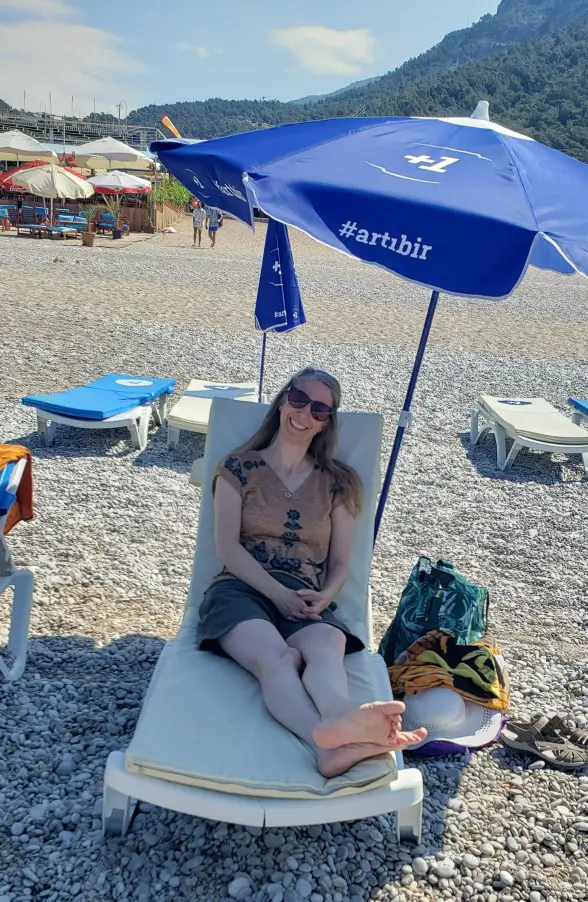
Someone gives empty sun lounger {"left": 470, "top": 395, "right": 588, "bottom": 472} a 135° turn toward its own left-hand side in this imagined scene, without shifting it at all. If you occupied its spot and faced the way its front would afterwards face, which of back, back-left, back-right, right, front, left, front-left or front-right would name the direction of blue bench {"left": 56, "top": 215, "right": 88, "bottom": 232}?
front-left

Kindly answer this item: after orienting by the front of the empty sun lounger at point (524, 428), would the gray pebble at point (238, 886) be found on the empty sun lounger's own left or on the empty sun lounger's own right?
on the empty sun lounger's own right

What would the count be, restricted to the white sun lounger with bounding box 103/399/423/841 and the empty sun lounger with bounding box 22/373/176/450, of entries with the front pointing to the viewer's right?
0

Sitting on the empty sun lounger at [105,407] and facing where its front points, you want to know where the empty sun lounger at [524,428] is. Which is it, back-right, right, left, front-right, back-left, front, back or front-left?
back-left

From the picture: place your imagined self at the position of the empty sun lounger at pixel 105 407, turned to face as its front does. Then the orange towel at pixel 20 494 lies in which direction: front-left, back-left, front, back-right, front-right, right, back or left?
front-left

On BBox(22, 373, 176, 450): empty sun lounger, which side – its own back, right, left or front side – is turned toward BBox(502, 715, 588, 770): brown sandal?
left

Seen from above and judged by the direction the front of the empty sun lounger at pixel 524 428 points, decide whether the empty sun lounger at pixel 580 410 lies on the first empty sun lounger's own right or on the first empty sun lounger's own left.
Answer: on the first empty sun lounger's own left

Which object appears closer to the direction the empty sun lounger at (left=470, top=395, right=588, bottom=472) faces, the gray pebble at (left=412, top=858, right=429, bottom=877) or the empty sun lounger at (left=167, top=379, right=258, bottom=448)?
the gray pebble

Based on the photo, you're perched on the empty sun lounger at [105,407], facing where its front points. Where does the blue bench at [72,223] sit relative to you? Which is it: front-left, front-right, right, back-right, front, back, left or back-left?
back-right

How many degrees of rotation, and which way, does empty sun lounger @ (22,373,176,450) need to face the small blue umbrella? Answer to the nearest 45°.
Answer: approximately 135° to its left

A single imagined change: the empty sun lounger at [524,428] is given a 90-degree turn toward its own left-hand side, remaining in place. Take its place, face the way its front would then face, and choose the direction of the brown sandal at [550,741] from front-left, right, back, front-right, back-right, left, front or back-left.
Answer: back-right

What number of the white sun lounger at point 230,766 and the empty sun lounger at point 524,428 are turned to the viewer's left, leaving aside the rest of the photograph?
0
